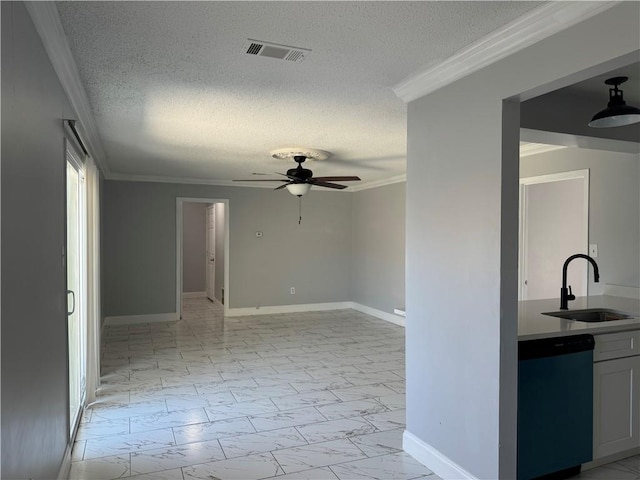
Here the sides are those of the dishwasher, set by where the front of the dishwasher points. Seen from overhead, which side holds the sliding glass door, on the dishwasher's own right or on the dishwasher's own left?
on the dishwasher's own right

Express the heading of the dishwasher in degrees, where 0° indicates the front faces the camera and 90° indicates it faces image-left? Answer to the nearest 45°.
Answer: approximately 315°

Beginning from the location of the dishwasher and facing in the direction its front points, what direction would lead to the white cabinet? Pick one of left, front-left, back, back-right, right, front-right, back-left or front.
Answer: left

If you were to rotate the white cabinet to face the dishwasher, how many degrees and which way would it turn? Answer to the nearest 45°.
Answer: approximately 90° to its right

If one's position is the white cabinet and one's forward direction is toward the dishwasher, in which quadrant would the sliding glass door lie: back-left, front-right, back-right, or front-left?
front-right

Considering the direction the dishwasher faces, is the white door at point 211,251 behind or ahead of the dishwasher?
behind

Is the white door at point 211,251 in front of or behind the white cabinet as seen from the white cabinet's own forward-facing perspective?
behind

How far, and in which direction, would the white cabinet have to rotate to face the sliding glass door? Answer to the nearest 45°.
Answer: approximately 135° to its right
